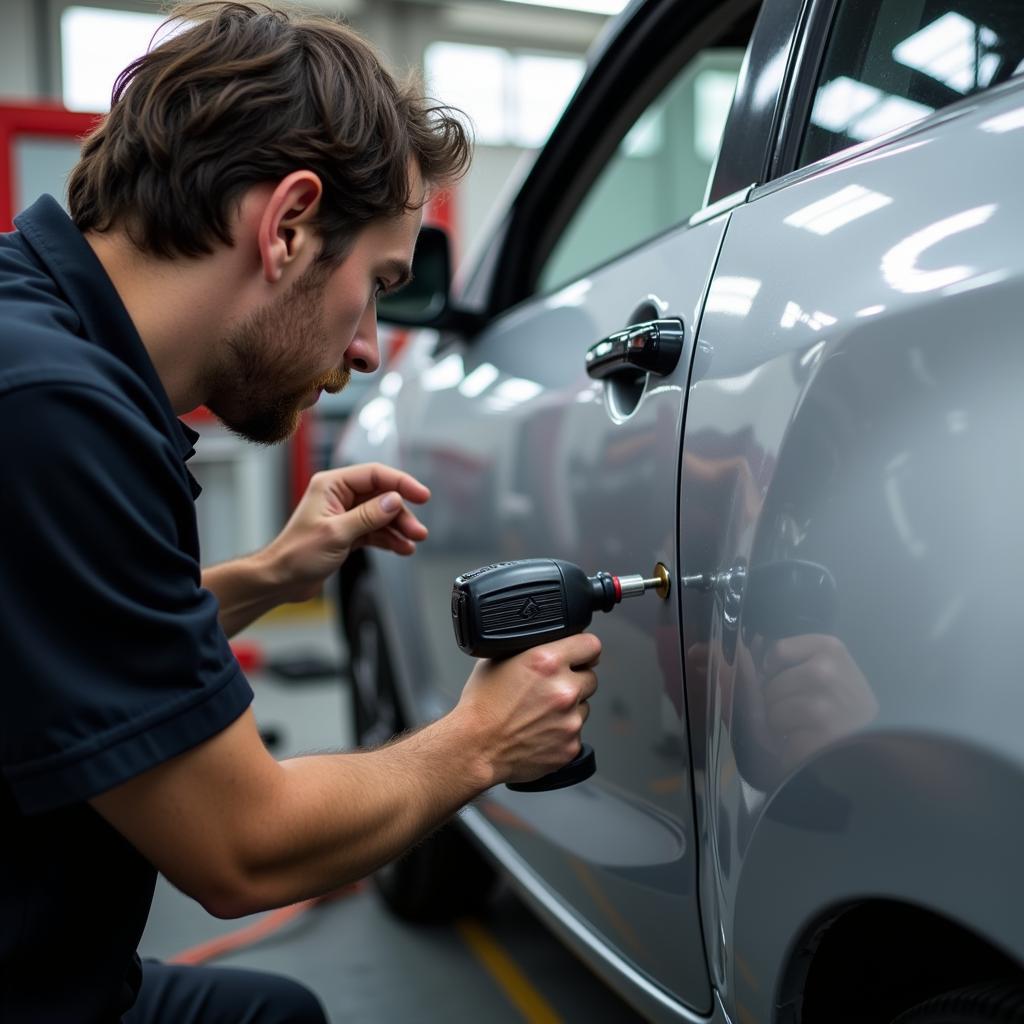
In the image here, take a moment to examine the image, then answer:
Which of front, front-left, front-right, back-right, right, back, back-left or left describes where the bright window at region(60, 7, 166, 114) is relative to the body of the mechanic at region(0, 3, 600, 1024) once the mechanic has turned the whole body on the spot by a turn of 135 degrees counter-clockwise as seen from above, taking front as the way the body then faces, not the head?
front-right

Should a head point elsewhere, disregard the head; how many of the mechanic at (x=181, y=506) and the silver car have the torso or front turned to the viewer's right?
1

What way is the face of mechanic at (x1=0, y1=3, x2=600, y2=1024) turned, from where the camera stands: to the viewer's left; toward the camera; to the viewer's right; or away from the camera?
to the viewer's right

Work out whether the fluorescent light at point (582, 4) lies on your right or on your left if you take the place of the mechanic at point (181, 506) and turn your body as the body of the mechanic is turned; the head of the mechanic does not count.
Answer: on your left

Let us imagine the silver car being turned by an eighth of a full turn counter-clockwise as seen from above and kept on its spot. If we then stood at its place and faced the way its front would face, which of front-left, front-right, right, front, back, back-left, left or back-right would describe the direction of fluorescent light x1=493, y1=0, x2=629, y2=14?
right

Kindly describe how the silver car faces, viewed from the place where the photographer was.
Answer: facing away from the viewer and to the left of the viewer

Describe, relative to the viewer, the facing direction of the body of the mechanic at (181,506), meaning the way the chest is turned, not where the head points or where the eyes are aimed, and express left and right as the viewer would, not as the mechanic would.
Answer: facing to the right of the viewer

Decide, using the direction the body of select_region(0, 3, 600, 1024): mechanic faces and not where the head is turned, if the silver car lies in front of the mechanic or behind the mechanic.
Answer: in front

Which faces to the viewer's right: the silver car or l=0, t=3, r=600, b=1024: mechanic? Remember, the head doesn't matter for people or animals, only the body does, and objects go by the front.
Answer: the mechanic

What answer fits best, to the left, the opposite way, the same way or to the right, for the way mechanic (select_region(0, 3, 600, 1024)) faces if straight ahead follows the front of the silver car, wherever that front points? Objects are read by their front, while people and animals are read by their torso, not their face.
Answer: to the right
